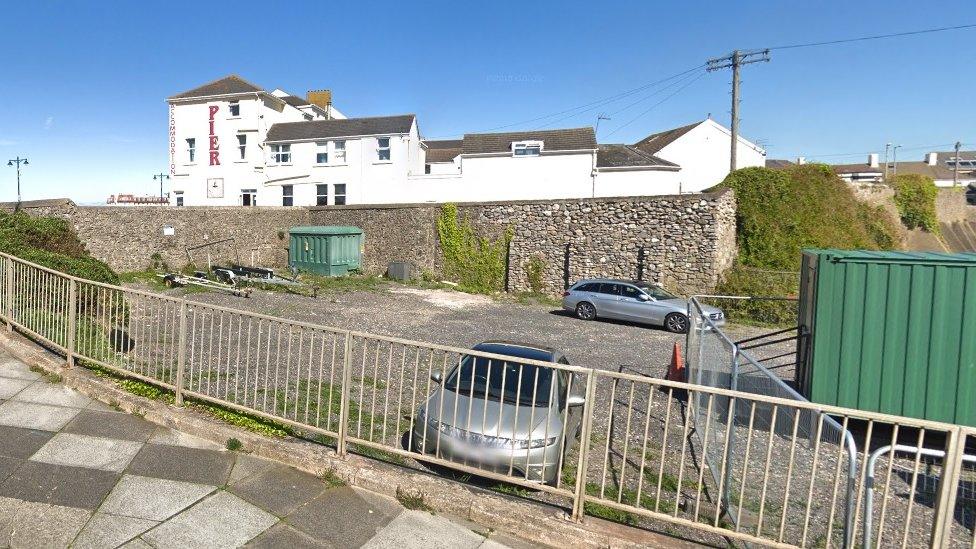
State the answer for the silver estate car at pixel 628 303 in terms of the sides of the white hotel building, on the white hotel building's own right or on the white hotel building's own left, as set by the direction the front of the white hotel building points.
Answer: on the white hotel building's own left

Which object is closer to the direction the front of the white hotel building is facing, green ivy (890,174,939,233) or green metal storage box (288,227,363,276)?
the green metal storage box

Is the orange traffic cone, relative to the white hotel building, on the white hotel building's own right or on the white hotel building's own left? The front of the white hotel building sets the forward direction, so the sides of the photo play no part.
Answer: on the white hotel building's own left

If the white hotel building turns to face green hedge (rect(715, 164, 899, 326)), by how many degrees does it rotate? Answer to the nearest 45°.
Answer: approximately 45° to its left
